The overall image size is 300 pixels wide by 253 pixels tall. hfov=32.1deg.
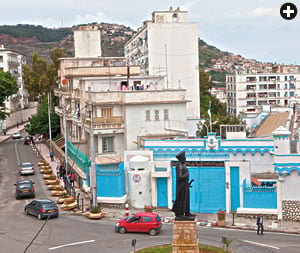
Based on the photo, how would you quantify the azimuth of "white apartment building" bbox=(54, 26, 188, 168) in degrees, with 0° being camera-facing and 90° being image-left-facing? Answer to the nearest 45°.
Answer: approximately 45°

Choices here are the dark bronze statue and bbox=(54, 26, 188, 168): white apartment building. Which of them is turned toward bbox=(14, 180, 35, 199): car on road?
the white apartment building

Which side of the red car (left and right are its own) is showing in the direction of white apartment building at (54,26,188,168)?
right

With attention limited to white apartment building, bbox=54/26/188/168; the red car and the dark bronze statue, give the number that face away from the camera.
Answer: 0

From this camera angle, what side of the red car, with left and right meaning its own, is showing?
left

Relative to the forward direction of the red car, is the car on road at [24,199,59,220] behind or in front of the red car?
in front

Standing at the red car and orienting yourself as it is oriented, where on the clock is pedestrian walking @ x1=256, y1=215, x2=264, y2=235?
The pedestrian walking is roughly at 6 o'clock from the red car.

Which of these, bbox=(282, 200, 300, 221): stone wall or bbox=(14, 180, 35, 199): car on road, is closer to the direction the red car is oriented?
the car on road

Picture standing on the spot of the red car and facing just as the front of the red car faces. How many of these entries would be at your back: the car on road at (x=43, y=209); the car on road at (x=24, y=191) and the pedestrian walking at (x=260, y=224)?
1
